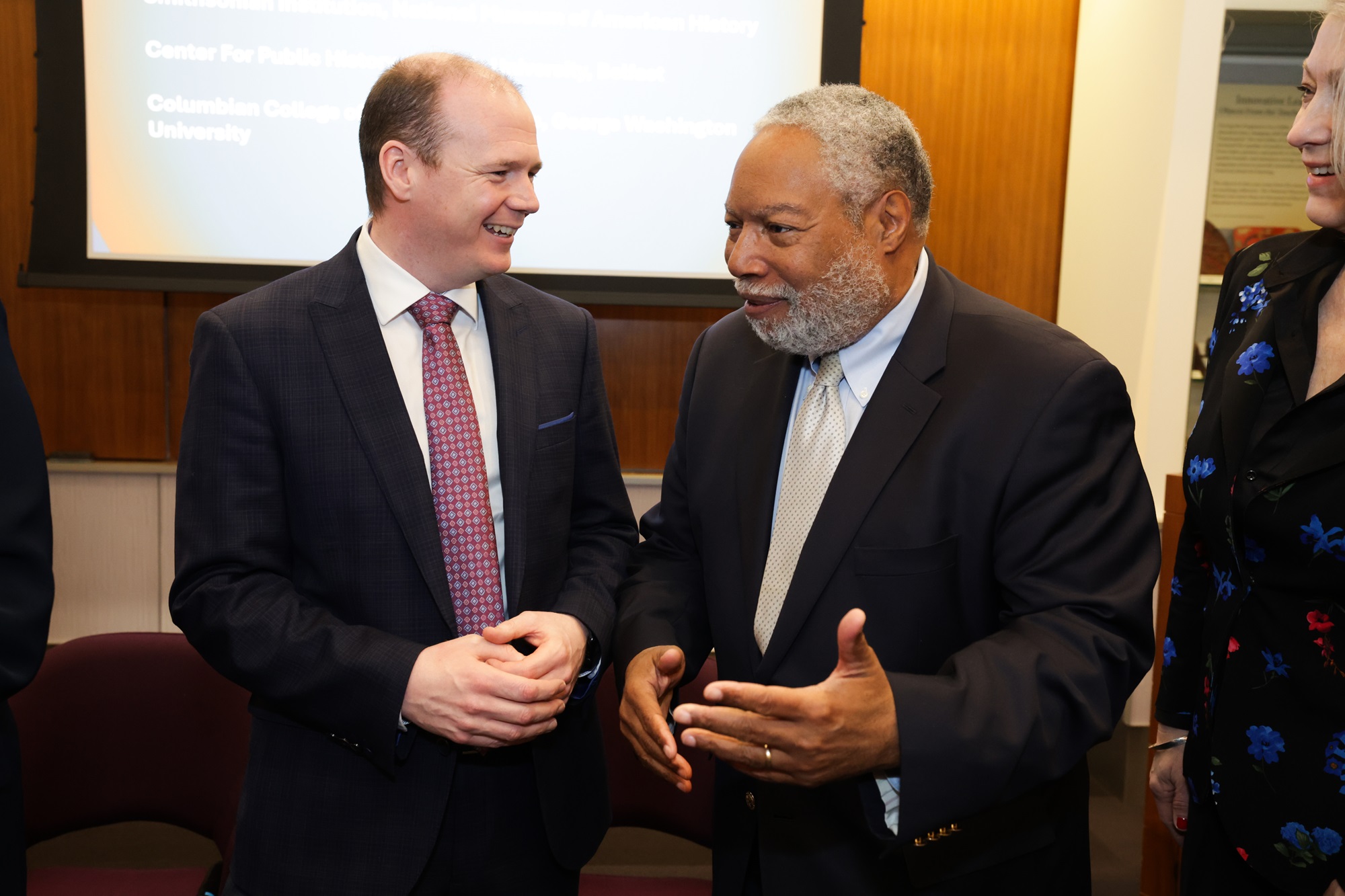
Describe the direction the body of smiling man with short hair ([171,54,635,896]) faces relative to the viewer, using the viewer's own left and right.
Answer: facing the viewer and to the right of the viewer

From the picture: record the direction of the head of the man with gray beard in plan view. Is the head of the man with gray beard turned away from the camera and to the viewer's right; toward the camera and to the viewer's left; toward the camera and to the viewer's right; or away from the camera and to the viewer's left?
toward the camera and to the viewer's left

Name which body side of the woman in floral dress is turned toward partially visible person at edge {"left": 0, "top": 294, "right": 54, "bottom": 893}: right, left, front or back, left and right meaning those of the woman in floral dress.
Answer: front

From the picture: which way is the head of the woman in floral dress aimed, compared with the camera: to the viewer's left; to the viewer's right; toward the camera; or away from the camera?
to the viewer's left

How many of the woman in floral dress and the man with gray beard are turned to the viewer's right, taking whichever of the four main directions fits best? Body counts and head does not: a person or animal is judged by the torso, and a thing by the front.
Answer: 0

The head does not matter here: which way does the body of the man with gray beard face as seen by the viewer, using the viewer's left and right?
facing the viewer and to the left of the viewer

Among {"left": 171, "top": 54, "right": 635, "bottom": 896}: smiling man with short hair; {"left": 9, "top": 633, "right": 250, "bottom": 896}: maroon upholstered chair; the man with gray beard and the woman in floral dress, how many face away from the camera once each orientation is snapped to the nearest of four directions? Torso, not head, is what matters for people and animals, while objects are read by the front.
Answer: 0

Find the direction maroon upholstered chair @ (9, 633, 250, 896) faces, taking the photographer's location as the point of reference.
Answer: facing the viewer

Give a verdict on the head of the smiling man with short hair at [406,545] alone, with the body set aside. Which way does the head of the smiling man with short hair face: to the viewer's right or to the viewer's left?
to the viewer's right
